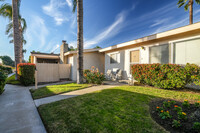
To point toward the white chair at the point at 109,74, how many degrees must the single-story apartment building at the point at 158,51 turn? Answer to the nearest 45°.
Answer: approximately 90° to its right

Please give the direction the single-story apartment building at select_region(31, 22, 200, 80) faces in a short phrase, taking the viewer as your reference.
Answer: facing the viewer and to the left of the viewer

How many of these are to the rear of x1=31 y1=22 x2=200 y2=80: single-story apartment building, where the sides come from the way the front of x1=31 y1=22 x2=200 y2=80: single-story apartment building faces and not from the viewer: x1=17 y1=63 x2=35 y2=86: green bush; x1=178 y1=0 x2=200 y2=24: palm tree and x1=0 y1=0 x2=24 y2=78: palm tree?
1

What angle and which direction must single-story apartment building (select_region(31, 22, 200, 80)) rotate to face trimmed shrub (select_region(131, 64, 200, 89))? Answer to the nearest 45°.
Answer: approximately 45° to its left

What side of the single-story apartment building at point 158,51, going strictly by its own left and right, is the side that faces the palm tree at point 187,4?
back

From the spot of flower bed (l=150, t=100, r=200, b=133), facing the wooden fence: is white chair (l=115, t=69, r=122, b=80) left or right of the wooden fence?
right

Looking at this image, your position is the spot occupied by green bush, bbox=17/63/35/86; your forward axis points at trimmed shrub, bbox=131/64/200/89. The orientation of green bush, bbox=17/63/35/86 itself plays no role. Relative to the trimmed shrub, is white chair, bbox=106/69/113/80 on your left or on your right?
left

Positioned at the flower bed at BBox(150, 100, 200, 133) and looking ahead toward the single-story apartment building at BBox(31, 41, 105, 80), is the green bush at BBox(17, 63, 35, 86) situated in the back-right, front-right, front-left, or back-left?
front-left

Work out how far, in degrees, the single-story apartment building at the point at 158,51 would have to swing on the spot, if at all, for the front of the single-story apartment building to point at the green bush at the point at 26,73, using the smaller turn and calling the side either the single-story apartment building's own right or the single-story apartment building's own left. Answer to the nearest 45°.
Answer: approximately 45° to the single-story apartment building's own right
